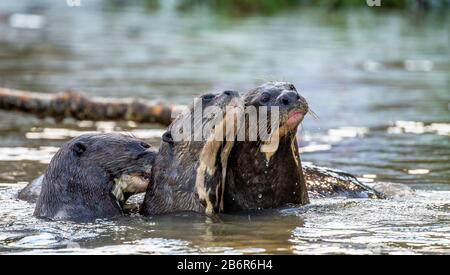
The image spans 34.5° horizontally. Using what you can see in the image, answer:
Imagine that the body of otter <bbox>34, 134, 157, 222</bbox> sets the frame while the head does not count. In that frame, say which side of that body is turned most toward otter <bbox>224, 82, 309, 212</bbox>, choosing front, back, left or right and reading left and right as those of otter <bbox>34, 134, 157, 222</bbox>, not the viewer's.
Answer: front

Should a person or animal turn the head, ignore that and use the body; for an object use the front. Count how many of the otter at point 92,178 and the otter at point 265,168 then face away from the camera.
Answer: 0

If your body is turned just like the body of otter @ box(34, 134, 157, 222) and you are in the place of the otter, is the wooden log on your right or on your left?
on your left

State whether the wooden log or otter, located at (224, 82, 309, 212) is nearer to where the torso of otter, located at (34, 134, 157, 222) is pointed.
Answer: the otter

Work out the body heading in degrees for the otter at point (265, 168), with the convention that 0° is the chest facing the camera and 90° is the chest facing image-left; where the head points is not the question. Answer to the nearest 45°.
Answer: approximately 315°

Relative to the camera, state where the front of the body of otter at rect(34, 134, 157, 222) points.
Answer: to the viewer's right
